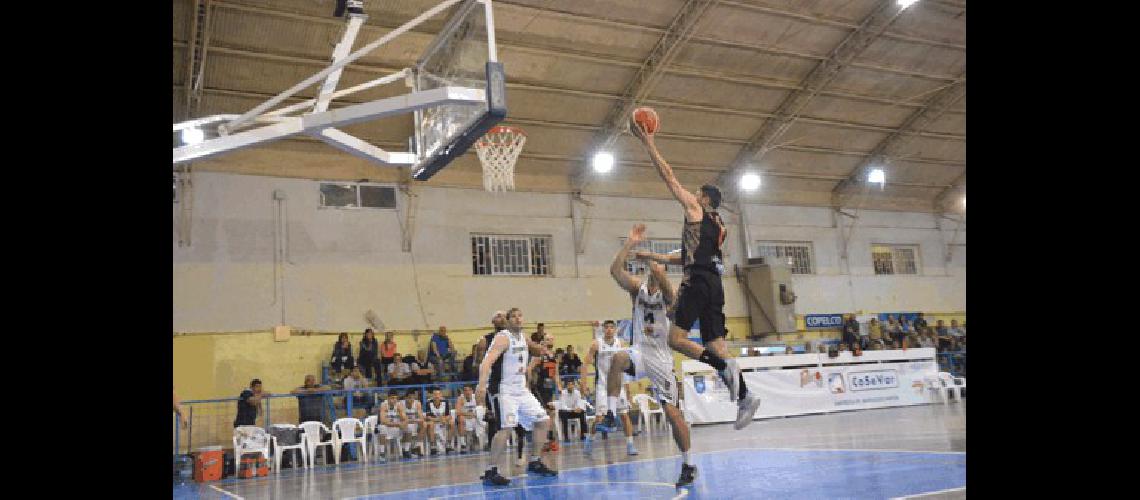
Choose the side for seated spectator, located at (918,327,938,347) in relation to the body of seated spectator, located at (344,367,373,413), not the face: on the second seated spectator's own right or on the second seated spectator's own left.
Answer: on the second seated spectator's own left

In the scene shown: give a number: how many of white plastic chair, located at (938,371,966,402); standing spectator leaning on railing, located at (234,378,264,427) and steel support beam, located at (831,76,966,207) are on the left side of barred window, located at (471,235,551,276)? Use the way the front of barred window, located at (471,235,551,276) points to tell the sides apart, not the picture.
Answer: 2

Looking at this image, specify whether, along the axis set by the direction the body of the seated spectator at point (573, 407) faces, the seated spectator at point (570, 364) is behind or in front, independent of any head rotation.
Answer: behind

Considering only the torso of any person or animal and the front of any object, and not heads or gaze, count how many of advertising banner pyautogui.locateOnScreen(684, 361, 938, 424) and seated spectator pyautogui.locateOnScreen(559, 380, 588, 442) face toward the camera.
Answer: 2

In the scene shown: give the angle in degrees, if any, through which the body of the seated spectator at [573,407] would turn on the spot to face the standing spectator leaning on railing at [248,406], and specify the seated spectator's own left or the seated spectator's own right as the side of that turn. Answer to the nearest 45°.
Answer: approximately 90° to the seated spectator's own right

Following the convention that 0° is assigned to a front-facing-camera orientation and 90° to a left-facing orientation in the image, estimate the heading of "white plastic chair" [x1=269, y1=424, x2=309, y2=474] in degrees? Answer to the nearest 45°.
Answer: approximately 315°
